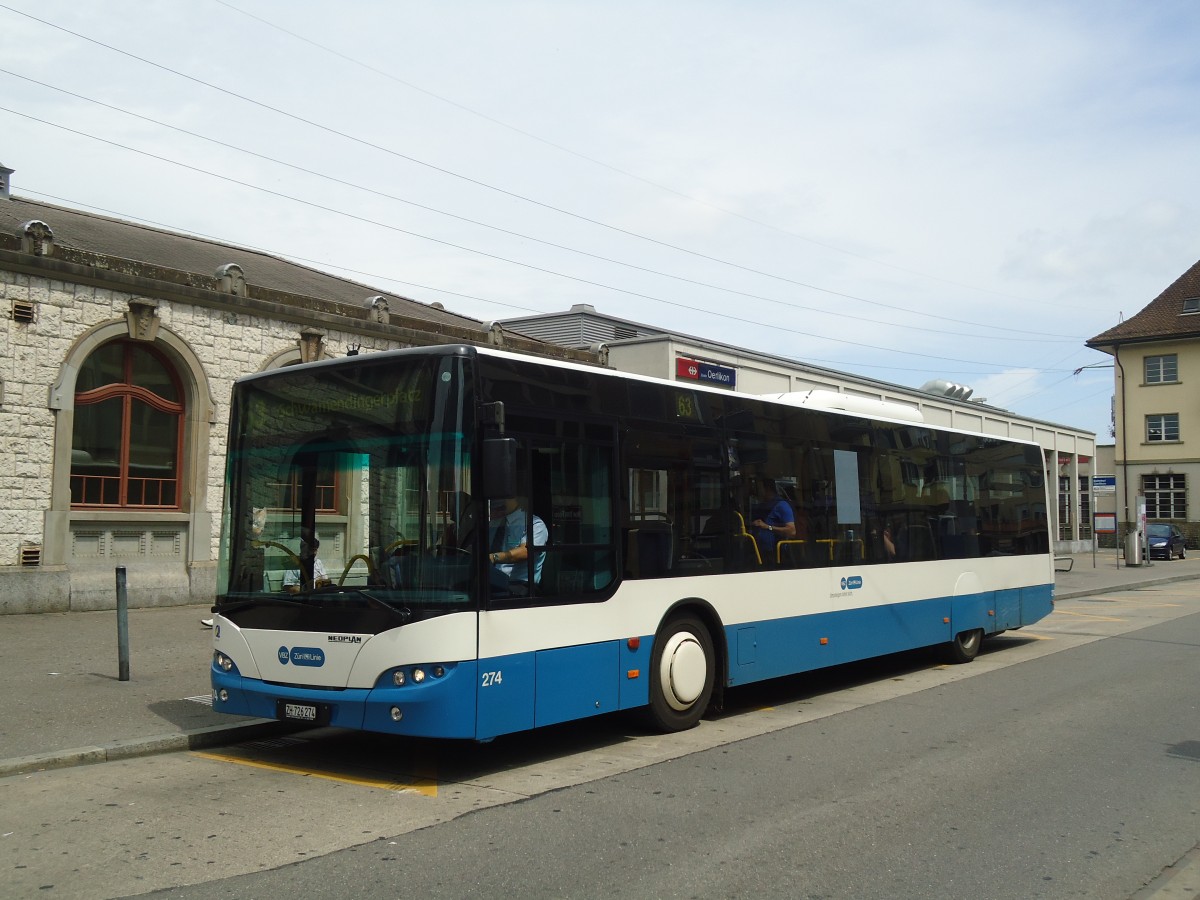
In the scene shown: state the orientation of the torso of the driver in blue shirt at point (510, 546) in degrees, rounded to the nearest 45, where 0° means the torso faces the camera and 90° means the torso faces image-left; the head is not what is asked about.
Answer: approximately 45°

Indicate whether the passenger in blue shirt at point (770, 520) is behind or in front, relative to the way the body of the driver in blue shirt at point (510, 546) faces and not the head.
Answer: behind

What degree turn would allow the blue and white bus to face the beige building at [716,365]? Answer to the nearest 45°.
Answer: approximately 135° to its right

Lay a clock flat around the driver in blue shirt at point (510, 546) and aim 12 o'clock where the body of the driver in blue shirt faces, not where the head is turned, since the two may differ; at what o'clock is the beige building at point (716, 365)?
The beige building is roughly at 5 o'clock from the driver in blue shirt.

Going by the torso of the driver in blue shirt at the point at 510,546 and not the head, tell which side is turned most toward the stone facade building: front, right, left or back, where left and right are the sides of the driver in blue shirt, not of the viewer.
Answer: right

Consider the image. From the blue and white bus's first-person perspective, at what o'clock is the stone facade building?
The stone facade building is roughly at 3 o'clock from the blue and white bus.

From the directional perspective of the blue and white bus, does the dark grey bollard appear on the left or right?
on its right

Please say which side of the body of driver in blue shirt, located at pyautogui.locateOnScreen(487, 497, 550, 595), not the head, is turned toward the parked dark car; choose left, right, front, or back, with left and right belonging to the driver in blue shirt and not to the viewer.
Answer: back

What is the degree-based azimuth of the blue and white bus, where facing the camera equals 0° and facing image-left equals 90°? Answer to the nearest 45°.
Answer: approximately 45°

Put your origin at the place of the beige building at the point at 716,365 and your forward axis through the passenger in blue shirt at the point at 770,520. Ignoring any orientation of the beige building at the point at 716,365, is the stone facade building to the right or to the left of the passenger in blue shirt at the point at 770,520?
right
